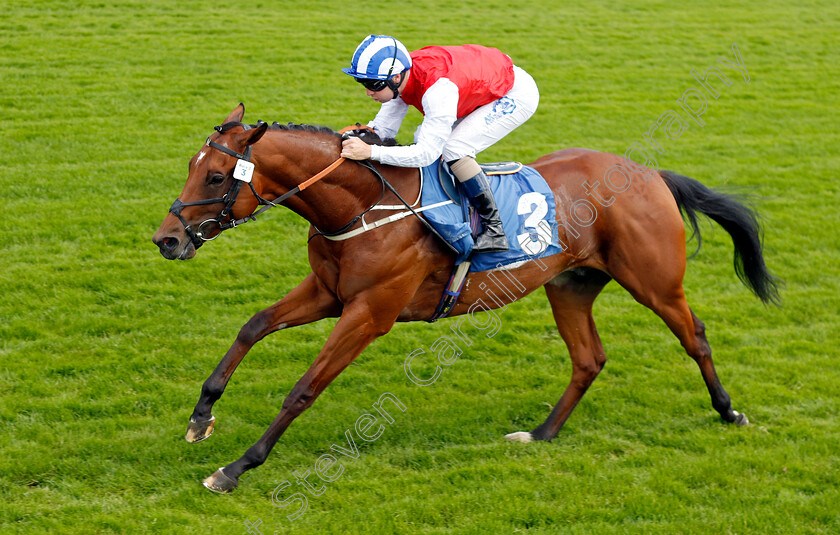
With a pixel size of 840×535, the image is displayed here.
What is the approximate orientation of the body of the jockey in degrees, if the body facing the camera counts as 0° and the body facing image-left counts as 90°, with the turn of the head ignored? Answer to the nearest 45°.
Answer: approximately 90°

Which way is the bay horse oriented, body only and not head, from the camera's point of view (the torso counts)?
to the viewer's left
